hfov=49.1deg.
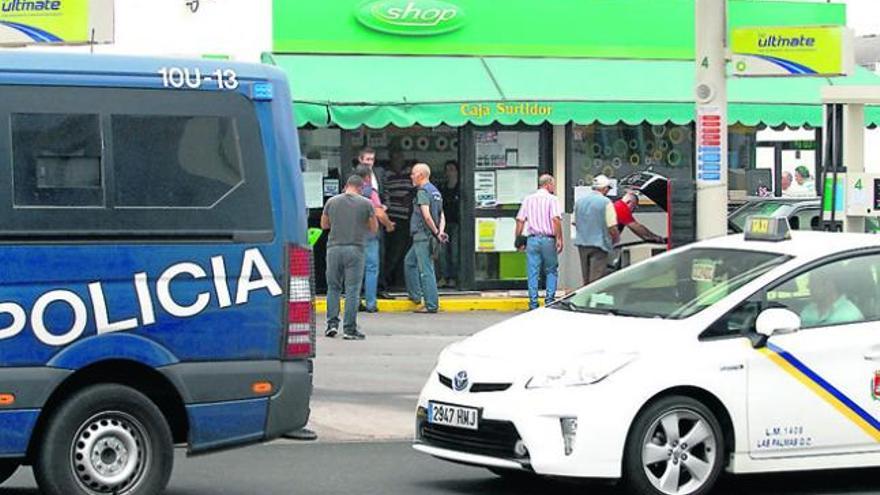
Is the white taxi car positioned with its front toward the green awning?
no

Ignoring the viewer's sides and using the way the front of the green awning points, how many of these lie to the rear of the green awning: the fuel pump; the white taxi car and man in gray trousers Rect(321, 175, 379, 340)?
0

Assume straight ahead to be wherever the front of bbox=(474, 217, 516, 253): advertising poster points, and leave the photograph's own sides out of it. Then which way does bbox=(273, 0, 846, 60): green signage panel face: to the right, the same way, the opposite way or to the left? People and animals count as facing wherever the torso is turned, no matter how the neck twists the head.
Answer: the same way

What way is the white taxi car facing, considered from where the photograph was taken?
facing the viewer and to the left of the viewer

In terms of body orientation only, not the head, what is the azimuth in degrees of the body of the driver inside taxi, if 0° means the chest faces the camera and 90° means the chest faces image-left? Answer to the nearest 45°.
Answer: approximately 45°

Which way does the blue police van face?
to the viewer's left

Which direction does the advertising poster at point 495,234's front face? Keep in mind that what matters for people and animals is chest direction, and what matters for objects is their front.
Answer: toward the camera

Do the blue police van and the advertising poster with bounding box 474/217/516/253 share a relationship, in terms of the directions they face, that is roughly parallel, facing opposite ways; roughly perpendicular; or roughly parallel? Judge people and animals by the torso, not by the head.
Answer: roughly perpendicular

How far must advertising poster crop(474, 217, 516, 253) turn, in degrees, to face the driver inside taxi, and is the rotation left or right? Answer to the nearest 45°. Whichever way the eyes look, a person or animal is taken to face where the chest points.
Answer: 0° — it already faces them

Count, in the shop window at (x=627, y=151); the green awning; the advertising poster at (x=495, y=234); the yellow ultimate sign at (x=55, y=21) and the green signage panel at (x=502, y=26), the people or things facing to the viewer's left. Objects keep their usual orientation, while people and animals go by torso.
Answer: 0

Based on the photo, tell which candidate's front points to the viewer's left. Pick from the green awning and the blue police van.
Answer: the blue police van

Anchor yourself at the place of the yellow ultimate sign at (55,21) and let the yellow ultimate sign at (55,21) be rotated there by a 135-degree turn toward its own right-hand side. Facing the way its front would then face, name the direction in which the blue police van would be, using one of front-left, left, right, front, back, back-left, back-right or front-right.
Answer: back-left

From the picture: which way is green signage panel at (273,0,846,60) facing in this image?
toward the camera

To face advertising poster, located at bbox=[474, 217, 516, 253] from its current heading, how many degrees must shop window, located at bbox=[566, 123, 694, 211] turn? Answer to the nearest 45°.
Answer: approximately 45° to its right

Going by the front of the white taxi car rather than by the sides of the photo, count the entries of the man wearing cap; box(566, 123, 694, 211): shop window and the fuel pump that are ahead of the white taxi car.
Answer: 0

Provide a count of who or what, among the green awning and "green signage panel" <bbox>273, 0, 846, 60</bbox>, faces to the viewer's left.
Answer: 0

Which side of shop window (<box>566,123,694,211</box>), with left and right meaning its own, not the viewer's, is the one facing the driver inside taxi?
front

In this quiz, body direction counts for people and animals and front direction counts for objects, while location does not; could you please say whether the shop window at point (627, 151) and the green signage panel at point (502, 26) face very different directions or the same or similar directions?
same or similar directions

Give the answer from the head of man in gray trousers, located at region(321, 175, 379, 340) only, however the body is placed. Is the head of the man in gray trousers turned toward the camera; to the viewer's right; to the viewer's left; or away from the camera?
away from the camera

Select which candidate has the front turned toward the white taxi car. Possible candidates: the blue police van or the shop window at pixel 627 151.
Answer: the shop window

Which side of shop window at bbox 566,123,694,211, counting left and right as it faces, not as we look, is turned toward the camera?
front
